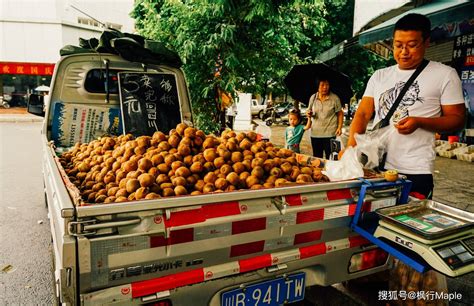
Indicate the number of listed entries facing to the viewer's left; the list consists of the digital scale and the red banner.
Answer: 0

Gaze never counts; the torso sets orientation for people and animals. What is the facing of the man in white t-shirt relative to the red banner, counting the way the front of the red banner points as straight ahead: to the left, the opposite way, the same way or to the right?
to the right

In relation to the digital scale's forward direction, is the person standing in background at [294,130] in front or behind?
behind

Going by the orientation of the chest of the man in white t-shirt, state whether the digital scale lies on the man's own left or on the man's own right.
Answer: on the man's own left

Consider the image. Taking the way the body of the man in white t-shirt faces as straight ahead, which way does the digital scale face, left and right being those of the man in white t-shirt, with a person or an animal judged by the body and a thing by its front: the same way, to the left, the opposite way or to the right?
to the left

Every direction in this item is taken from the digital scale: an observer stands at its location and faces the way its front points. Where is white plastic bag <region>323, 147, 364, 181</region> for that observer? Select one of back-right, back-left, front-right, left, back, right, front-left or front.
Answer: back

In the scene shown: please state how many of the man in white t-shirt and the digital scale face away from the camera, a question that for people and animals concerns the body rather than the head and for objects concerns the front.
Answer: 0

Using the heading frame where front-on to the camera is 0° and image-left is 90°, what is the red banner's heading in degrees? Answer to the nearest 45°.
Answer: approximately 0°
